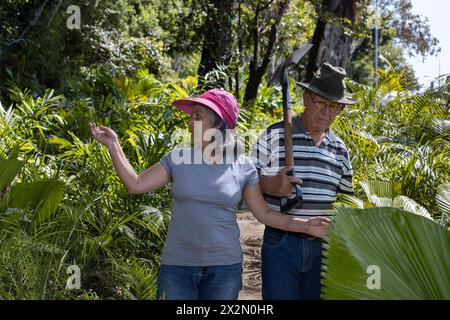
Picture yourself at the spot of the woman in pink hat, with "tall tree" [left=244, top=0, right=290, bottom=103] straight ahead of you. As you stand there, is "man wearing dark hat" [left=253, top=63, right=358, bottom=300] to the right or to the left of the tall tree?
right

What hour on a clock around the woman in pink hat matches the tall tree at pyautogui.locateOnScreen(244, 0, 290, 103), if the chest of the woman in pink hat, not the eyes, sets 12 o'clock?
The tall tree is roughly at 6 o'clock from the woman in pink hat.

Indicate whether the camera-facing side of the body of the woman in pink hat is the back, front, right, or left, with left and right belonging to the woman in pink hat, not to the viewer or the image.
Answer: front

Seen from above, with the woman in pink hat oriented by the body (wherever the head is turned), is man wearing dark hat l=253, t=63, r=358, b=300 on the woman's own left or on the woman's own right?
on the woman's own left

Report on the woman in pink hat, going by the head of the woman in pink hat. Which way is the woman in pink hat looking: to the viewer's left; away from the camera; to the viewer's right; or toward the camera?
to the viewer's left
